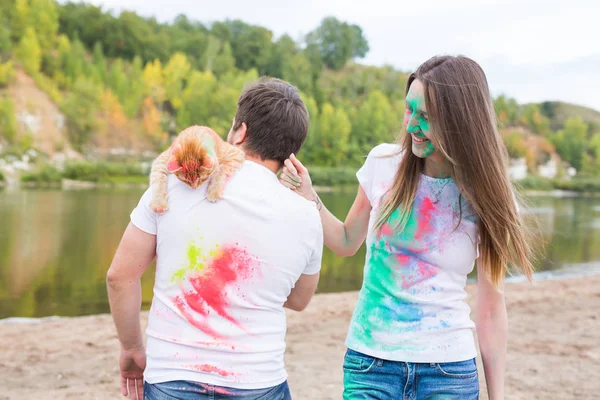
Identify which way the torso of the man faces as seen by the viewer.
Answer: away from the camera

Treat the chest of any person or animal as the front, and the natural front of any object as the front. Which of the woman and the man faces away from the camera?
the man

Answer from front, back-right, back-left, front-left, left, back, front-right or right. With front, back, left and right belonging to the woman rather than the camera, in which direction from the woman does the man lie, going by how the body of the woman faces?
front-right

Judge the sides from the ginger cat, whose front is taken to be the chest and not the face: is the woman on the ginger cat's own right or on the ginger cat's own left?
on the ginger cat's own left

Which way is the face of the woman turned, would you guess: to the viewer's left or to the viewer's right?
to the viewer's left

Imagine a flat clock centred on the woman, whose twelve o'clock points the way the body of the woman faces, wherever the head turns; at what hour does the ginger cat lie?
The ginger cat is roughly at 2 o'clock from the woman.

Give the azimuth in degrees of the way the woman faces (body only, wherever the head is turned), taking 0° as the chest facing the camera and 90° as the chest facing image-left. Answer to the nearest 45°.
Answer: approximately 0°

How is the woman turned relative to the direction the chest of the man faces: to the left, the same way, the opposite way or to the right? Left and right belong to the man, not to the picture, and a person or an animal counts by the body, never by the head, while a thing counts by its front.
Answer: the opposite way
